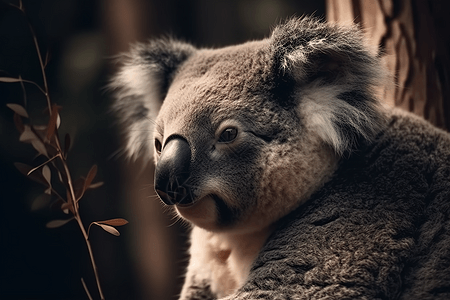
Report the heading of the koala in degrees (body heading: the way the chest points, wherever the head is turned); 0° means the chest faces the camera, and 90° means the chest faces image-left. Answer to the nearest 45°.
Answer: approximately 45°
